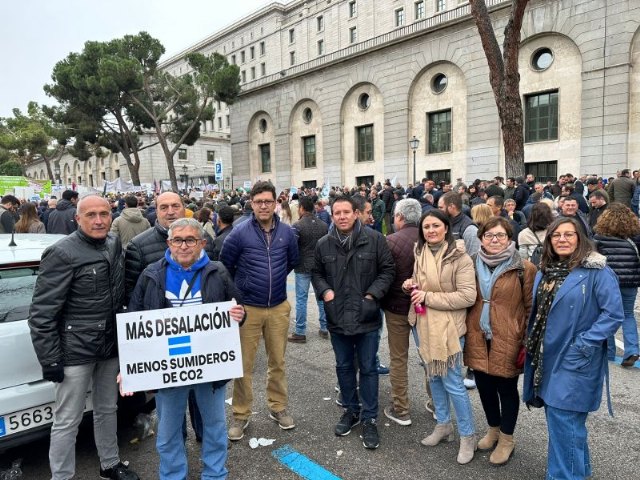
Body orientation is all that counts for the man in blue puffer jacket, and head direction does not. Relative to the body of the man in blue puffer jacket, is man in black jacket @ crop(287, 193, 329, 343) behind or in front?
behind

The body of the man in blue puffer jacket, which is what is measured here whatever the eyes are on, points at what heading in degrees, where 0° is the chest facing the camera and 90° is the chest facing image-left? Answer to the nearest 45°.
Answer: approximately 0°

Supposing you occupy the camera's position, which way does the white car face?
facing away from the viewer and to the left of the viewer

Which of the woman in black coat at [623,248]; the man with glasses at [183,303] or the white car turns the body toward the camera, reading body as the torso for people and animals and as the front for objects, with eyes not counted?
the man with glasses

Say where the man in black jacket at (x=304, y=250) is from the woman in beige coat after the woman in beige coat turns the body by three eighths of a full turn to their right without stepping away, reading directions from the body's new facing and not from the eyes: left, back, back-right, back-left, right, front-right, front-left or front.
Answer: front-left

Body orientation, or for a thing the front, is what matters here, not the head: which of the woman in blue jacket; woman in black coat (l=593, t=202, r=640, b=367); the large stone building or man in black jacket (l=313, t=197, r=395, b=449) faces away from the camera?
the woman in black coat

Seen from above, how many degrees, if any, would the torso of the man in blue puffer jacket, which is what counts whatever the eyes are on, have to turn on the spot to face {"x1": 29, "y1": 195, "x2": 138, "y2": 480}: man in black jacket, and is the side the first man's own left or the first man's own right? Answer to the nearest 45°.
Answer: approximately 45° to the first man's own right

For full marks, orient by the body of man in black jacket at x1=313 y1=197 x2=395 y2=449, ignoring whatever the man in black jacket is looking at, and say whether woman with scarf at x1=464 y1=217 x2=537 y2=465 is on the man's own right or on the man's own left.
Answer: on the man's own left

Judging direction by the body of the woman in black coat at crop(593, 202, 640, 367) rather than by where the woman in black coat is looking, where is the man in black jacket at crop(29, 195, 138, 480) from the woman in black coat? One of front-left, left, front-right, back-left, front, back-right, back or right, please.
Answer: back-left

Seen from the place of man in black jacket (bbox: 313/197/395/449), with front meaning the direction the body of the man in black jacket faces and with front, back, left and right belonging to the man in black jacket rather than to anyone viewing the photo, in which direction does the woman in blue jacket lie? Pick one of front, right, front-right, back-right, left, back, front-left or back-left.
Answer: front-left

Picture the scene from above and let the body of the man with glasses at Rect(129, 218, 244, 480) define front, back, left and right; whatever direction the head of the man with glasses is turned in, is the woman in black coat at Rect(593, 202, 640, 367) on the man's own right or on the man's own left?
on the man's own left

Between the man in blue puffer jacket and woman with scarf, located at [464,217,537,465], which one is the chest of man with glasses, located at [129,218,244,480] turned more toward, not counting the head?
the woman with scarf

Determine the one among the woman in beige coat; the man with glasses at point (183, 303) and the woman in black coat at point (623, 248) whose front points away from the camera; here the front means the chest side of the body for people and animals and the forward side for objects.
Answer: the woman in black coat

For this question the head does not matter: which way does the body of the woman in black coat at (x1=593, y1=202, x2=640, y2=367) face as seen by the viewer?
away from the camera

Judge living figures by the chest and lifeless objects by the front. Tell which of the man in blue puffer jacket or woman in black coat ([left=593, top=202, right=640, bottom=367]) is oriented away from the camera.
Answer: the woman in black coat

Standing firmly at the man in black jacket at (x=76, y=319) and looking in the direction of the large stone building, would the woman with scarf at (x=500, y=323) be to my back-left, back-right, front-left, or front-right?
front-right
